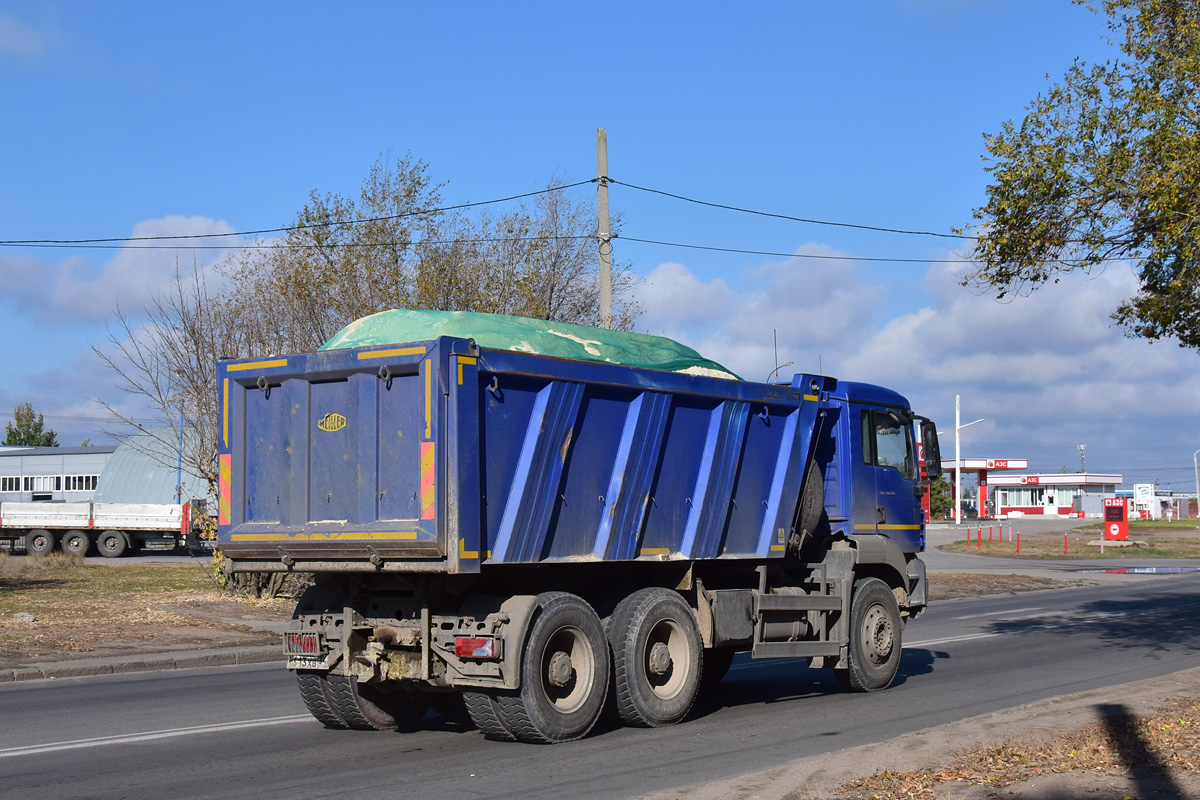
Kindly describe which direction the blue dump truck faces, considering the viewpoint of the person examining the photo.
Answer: facing away from the viewer and to the right of the viewer

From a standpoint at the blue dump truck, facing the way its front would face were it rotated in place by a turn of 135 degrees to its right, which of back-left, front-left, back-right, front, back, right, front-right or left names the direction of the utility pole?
back

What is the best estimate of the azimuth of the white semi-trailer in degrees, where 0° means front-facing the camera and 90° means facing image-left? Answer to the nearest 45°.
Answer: approximately 90°

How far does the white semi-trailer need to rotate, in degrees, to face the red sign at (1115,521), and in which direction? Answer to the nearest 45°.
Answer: approximately 180°
